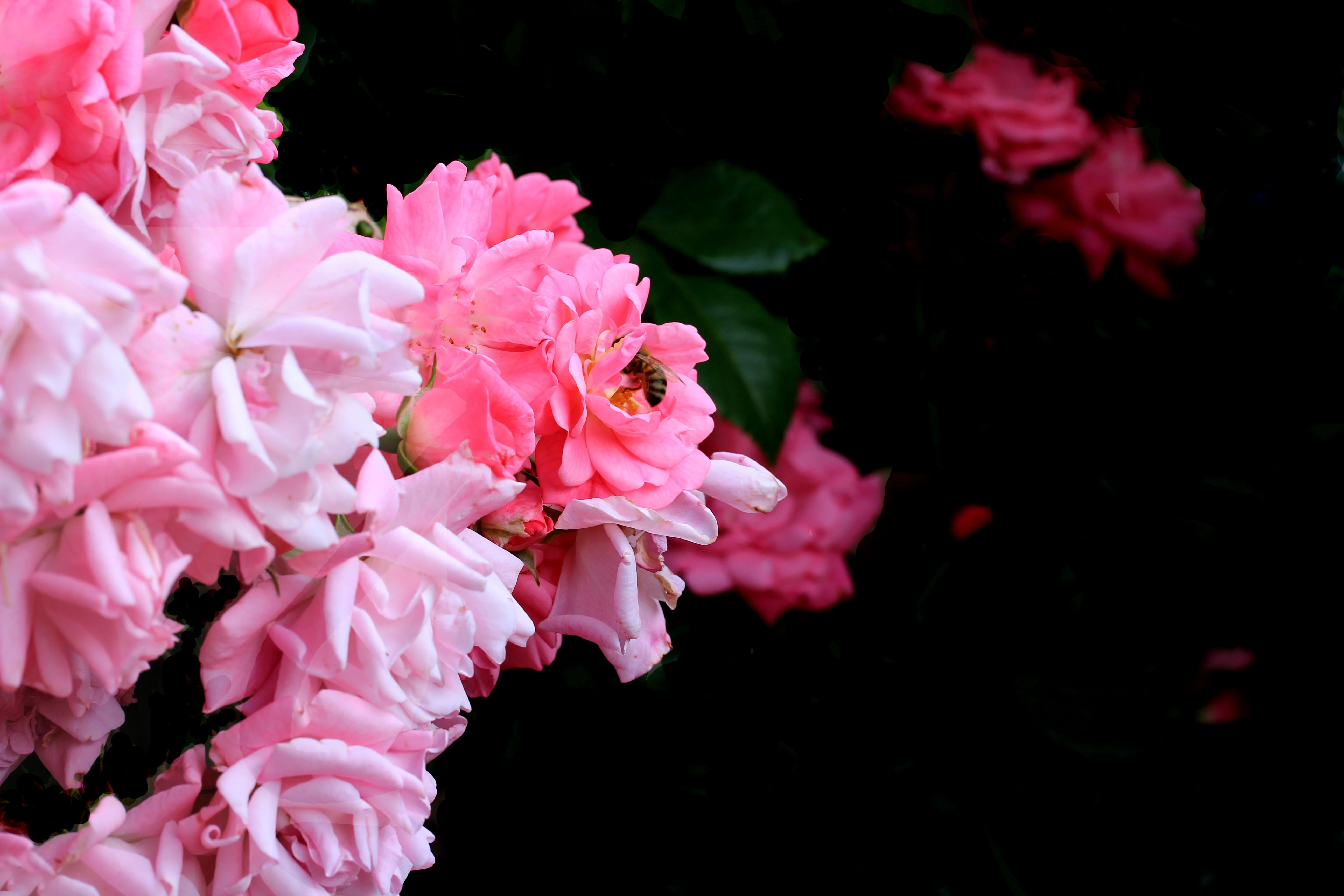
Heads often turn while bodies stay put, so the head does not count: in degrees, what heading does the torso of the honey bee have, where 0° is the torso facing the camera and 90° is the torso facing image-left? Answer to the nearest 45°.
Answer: approximately 90°
